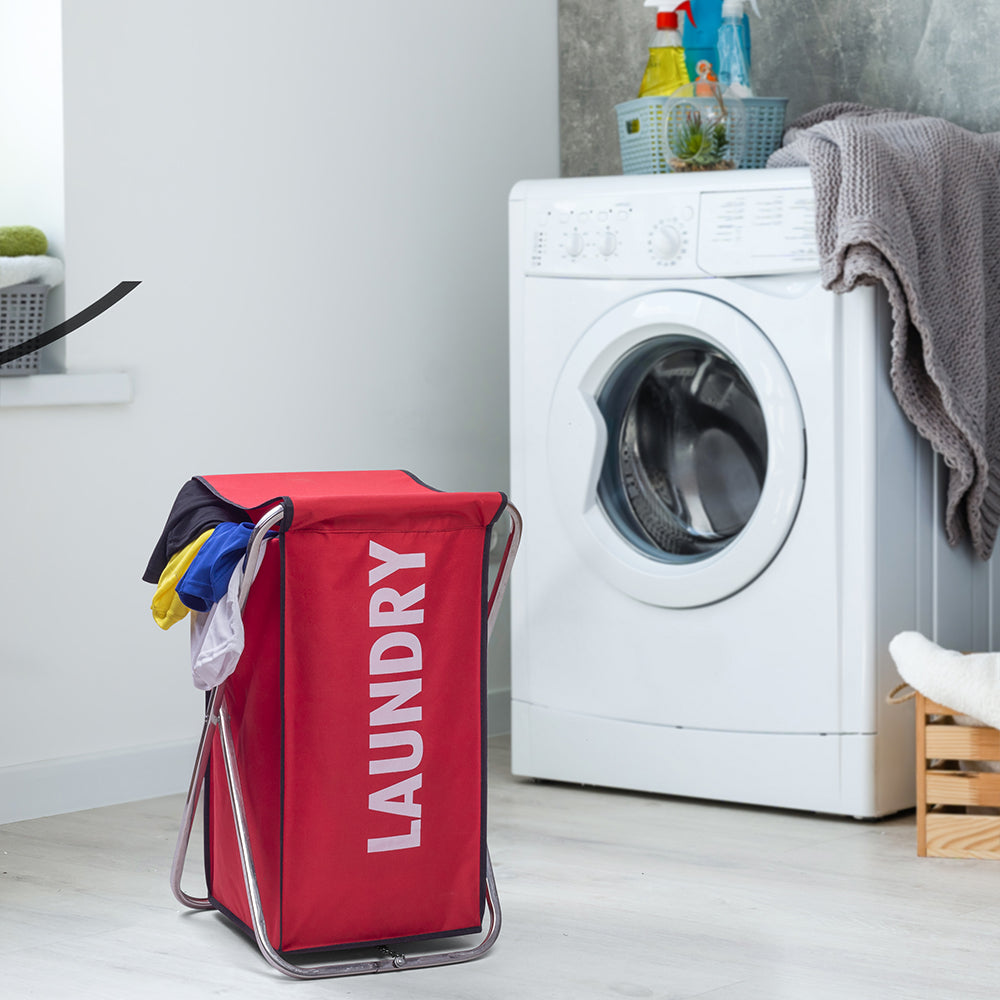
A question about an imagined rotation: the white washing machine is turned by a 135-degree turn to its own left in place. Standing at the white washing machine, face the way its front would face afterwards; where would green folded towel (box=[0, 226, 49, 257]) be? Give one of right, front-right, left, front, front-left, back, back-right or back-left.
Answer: back

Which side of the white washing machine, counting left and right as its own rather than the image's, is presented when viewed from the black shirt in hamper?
front

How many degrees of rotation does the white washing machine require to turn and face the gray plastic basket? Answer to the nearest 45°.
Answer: approximately 45° to its right

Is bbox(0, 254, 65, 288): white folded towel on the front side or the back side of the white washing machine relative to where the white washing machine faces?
on the front side

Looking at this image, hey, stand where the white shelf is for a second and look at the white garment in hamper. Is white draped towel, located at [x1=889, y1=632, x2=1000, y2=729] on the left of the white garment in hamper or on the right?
left

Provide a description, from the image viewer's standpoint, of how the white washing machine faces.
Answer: facing the viewer and to the left of the viewer
